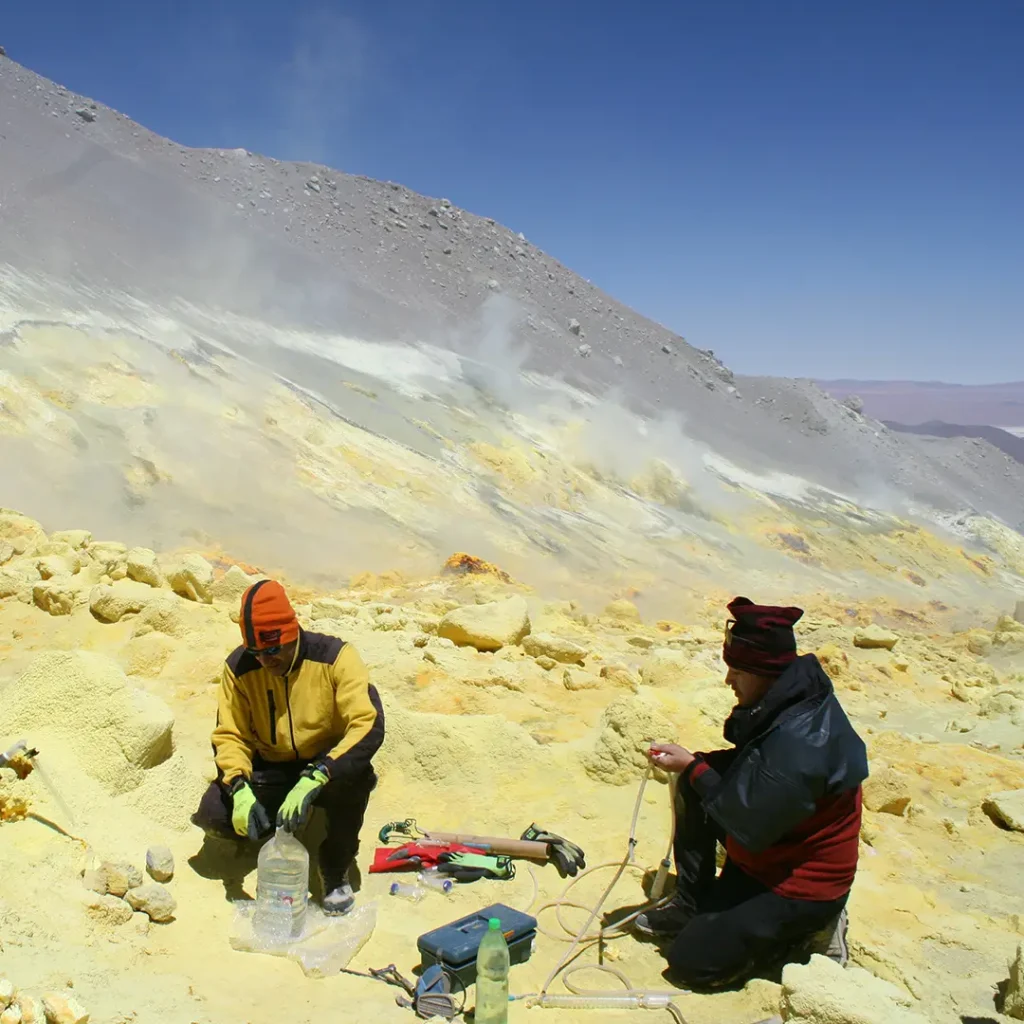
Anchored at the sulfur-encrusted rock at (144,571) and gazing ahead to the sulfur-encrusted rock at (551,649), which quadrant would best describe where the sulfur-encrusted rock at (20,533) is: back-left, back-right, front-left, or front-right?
back-left

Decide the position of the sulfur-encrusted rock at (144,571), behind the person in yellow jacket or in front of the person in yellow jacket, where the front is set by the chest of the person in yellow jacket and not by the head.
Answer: behind

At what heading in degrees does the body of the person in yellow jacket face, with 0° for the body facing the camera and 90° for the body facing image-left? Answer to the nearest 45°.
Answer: approximately 0°

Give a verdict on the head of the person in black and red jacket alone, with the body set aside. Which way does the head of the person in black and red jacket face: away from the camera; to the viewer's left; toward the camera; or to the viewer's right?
to the viewer's left

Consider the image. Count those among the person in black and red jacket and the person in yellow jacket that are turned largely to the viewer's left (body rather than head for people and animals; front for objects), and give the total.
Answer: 1

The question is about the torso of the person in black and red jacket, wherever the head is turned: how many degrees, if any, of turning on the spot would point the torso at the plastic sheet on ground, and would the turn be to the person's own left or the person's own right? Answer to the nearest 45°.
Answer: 0° — they already face it

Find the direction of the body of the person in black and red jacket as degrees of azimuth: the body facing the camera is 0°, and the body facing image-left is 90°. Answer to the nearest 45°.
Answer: approximately 90°

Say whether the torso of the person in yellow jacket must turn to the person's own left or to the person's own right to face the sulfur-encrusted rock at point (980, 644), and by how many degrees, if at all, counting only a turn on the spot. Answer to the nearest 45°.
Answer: approximately 135° to the person's own left

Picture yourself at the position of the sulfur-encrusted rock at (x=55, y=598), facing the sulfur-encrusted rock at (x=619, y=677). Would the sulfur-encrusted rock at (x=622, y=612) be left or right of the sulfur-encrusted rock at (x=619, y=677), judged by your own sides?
left

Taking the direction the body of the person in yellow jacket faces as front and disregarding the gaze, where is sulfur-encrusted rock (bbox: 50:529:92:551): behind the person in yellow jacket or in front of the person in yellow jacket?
behind
